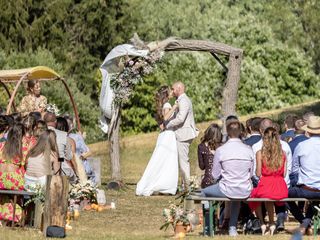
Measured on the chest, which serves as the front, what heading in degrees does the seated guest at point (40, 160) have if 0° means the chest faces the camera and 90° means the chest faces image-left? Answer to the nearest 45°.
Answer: approximately 225°

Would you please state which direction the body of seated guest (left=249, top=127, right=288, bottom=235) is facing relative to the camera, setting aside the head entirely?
away from the camera

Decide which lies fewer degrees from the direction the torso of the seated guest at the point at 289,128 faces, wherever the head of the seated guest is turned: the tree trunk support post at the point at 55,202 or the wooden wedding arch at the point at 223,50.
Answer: the wooden wedding arch

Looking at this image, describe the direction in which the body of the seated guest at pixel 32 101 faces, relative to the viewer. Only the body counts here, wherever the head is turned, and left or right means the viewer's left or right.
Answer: facing the viewer and to the right of the viewer

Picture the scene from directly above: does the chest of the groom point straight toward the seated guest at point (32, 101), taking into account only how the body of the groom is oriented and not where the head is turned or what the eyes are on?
yes

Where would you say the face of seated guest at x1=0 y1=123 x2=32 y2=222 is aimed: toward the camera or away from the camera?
away from the camera

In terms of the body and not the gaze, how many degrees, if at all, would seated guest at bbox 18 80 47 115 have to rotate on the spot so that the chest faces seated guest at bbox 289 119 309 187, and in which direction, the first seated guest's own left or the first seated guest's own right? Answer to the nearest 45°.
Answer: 0° — they already face them

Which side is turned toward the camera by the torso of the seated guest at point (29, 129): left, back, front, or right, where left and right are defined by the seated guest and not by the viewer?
back

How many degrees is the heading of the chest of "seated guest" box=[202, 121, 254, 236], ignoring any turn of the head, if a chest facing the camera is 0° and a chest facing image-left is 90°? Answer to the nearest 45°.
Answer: approximately 180°

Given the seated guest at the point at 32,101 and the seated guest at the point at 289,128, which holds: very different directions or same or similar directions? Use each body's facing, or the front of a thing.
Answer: very different directions

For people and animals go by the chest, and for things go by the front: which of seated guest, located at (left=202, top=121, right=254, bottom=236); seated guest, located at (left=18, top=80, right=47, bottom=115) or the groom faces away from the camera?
seated guest, located at (left=202, top=121, right=254, bottom=236)

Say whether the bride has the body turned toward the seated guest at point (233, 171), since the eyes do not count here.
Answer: no

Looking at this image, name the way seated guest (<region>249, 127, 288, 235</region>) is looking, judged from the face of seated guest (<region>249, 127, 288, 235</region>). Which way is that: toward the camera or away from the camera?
away from the camera

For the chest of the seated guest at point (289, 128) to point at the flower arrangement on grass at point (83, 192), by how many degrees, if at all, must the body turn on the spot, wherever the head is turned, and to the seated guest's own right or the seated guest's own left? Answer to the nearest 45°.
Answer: approximately 45° to the seated guest's own left

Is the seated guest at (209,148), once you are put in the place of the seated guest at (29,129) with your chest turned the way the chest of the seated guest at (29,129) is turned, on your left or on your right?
on your right
